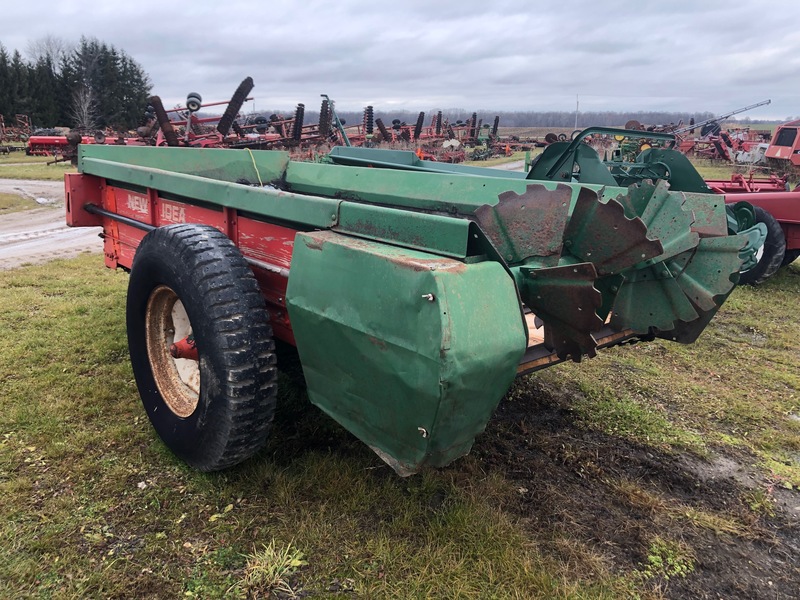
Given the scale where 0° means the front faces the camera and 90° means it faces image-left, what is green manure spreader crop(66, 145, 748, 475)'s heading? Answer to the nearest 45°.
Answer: approximately 135°

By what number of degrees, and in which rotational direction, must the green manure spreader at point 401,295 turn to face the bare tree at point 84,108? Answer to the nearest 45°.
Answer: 0° — it already faces it
